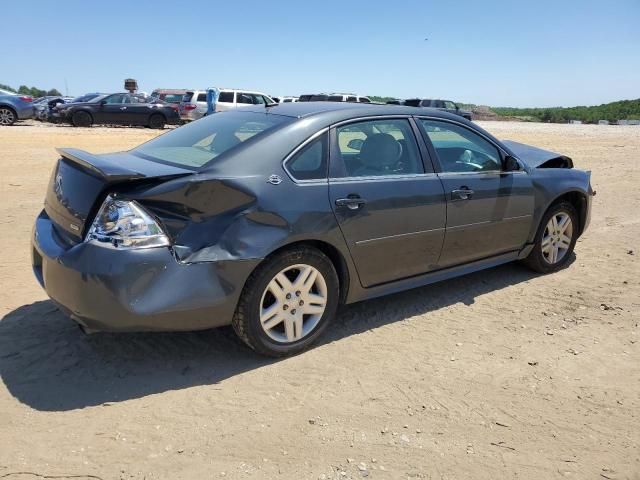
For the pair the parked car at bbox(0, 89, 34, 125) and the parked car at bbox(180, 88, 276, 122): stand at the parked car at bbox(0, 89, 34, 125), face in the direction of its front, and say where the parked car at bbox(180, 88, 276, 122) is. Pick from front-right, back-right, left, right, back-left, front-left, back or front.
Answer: back

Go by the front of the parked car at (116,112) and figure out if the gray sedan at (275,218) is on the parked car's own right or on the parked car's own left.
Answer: on the parked car's own left

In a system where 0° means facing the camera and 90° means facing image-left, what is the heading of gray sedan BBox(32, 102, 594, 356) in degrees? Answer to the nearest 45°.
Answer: approximately 225°

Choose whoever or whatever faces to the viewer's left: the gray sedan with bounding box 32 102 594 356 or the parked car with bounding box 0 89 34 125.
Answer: the parked car

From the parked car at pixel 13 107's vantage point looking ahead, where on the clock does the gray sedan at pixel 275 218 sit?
The gray sedan is roughly at 9 o'clock from the parked car.

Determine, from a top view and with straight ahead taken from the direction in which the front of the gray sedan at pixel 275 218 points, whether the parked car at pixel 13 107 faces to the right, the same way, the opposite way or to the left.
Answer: the opposite way

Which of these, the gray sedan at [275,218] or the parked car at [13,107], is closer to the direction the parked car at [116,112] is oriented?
the parked car

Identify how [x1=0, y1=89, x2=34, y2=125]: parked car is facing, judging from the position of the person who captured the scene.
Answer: facing to the left of the viewer

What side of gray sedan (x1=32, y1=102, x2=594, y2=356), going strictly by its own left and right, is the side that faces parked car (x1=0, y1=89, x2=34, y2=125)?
left

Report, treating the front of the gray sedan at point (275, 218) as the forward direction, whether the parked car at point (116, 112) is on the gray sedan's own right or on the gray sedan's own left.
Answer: on the gray sedan's own left

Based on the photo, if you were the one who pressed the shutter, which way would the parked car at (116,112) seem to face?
facing to the left of the viewer

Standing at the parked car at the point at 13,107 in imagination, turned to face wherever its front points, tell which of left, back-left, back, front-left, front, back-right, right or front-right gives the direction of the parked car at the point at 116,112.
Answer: back

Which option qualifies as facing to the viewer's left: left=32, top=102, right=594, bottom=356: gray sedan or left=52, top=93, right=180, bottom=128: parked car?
the parked car
